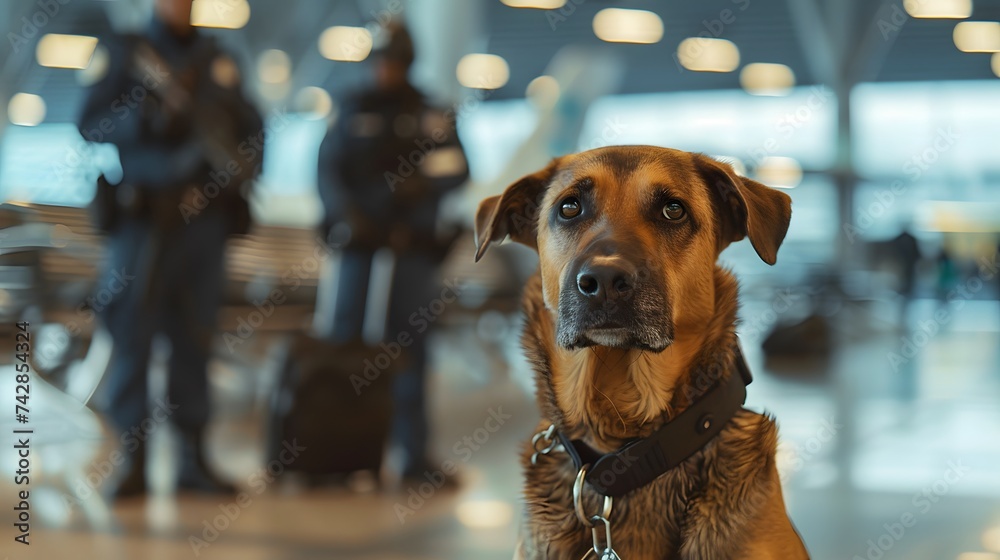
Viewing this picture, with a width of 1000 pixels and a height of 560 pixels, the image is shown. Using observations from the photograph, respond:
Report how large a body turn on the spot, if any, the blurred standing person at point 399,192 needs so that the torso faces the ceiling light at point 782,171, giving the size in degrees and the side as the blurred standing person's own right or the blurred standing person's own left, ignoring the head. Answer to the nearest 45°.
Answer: approximately 135° to the blurred standing person's own left

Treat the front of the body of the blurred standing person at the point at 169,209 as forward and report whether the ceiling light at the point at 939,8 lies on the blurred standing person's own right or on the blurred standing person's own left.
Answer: on the blurred standing person's own left

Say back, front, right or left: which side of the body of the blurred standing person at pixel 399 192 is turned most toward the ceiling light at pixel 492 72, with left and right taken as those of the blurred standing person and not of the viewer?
back

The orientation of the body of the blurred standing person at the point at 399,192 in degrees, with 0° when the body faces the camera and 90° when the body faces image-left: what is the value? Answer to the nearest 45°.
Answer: approximately 0°

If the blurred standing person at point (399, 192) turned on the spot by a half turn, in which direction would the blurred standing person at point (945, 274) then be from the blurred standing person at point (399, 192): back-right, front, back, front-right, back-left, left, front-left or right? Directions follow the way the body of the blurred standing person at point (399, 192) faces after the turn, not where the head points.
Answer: front-right

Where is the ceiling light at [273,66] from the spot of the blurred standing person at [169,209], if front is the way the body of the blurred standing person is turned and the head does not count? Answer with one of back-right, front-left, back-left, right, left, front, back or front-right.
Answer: back

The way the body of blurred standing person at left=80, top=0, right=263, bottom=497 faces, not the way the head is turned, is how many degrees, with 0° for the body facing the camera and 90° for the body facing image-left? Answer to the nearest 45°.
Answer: approximately 0°

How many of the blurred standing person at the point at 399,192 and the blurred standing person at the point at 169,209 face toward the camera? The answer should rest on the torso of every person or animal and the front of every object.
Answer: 2

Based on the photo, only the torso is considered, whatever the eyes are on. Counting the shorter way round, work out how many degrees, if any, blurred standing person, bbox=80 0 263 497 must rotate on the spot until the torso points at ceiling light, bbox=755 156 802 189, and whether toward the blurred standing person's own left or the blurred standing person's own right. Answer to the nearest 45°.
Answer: approximately 135° to the blurred standing person's own left

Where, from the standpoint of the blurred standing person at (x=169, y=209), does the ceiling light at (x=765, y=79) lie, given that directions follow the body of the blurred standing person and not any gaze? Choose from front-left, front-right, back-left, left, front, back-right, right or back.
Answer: back-left
